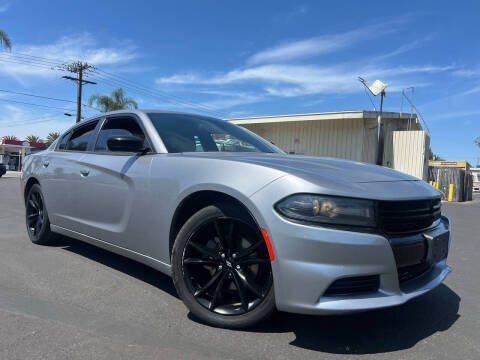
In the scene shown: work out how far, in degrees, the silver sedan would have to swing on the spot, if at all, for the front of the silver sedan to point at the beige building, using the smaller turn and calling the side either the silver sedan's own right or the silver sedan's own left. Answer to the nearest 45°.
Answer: approximately 135° to the silver sedan's own left

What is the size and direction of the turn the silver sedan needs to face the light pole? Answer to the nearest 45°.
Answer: approximately 135° to its left

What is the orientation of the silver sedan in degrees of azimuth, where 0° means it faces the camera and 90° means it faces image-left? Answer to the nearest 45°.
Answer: approximately 315°
